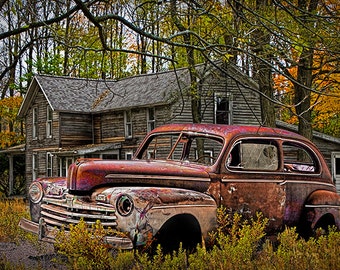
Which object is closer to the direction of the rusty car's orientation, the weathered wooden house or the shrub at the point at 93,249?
the shrub

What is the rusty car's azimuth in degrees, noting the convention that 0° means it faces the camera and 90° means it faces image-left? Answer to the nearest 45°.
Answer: approximately 45°

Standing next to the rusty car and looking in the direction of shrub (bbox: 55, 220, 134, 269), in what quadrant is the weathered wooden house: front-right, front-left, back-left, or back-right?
back-right

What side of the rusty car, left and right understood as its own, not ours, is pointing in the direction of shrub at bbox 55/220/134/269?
front

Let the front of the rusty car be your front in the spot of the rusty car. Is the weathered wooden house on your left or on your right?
on your right
